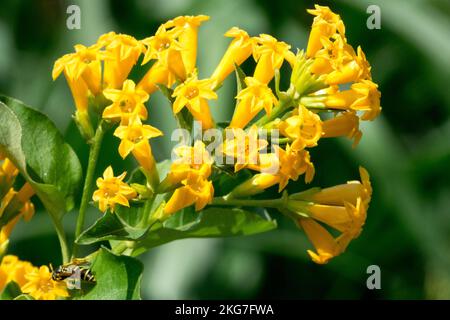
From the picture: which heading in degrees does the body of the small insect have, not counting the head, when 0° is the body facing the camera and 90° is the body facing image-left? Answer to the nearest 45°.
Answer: approximately 90°

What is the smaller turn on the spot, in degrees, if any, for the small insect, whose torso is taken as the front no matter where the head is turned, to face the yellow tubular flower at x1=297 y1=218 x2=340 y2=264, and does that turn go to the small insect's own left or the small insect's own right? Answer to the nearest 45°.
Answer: approximately 180°

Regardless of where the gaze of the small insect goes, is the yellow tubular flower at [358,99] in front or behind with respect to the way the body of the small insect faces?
behind

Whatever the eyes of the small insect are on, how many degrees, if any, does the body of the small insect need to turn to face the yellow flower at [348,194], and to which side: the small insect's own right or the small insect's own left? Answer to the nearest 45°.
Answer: approximately 180°

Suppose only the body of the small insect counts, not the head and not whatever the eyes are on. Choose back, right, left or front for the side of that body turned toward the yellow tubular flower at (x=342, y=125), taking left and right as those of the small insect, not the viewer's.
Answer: back

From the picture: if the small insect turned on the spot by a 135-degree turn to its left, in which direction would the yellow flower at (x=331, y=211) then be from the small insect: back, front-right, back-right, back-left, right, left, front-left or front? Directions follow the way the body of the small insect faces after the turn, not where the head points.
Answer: front-left
